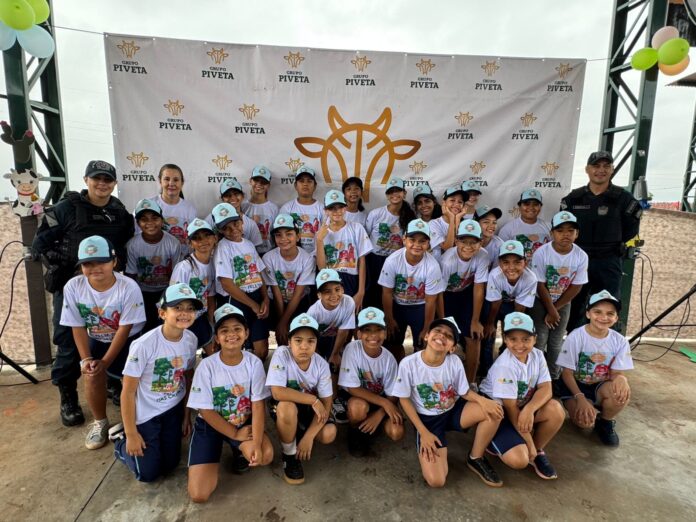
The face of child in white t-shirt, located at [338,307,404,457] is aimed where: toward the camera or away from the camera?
toward the camera

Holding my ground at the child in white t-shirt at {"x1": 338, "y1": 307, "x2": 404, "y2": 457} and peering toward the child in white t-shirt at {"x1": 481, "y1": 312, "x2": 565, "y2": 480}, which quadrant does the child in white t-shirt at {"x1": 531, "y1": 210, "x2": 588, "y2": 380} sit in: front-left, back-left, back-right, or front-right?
front-left

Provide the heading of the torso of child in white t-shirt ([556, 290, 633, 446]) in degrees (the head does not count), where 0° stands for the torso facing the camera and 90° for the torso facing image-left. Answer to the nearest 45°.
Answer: approximately 0°

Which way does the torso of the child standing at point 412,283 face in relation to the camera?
toward the camera

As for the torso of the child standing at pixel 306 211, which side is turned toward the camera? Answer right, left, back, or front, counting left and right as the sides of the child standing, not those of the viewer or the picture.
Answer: front

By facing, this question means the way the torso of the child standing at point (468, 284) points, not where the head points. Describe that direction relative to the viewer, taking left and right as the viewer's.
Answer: facing the viewer

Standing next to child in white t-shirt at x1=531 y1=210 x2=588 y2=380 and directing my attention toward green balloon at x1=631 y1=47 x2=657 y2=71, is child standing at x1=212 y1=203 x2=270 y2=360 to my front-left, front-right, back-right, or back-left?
back-left

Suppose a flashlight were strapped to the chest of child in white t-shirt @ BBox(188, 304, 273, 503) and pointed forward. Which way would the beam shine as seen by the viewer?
toward the camera

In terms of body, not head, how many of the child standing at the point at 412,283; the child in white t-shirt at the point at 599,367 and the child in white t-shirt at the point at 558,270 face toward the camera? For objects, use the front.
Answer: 3

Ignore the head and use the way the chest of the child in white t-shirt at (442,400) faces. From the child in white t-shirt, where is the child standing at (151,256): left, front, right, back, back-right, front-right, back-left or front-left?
right

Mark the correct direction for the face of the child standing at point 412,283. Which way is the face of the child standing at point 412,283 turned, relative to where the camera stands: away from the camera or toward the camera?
toward the camera

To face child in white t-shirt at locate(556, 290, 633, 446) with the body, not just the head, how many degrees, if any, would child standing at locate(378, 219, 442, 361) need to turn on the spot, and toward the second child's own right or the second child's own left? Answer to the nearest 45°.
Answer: approximately 90° to the second child's own left
